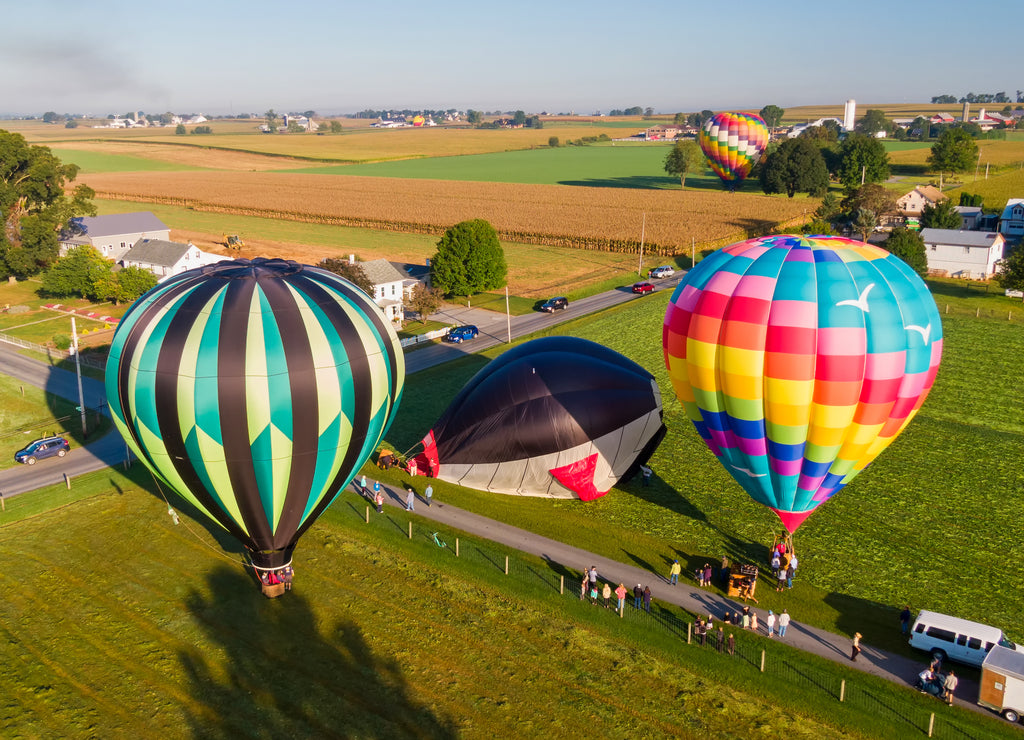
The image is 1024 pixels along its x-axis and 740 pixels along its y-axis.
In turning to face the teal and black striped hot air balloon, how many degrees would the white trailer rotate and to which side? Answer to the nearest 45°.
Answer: approximately 135° to its right

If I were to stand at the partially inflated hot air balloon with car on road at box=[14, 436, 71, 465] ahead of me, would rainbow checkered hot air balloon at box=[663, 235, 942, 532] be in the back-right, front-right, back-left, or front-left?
back-left

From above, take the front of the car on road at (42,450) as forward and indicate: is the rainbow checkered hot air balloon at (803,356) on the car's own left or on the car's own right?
on the car's own left

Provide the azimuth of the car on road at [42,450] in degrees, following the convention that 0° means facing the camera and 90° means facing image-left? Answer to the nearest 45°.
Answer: approximately 45°

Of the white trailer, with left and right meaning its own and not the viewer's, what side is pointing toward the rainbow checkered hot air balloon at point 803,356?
back

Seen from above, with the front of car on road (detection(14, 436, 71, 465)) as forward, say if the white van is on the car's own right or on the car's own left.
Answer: on the car's own left

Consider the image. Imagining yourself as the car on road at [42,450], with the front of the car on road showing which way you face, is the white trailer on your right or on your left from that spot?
on your left
